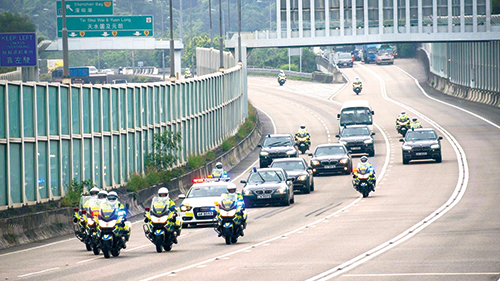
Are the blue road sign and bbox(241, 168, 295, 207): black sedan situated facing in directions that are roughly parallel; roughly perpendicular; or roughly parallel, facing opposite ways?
roughly parallel

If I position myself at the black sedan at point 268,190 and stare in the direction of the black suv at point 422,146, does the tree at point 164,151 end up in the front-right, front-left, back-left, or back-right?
front-left

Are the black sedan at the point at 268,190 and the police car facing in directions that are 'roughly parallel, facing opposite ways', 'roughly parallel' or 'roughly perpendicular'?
roughly parallel

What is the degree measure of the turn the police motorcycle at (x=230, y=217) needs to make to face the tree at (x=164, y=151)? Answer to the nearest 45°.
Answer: approximately 180°

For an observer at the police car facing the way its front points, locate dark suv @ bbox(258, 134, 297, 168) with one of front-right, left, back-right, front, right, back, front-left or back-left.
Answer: back

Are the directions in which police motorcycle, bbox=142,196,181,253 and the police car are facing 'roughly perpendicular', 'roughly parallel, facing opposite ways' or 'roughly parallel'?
roughly parallel

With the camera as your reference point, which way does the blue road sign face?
facing the viewer

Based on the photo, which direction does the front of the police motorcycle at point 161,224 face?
toward the camera

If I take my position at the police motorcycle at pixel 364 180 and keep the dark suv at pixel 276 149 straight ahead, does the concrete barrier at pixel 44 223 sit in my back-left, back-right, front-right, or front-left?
back-left

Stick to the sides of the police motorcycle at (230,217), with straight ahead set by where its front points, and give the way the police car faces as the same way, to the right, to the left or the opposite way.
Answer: the same way

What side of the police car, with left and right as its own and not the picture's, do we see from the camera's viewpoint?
front

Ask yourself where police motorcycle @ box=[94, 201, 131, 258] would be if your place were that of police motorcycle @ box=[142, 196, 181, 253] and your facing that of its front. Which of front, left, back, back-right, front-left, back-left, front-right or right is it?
front-right

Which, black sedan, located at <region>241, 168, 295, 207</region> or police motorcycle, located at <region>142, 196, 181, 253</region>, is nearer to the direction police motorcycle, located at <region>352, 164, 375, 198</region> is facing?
the police motorcycle

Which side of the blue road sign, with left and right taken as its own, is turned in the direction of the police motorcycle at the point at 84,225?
front

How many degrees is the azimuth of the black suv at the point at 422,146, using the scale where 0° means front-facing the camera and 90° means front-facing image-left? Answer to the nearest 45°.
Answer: approximately 0°
